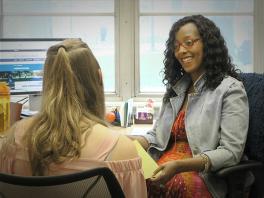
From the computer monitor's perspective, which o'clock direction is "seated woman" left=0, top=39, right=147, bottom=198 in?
The seated woman is roughly at 12 o'clock from the computer monitor.

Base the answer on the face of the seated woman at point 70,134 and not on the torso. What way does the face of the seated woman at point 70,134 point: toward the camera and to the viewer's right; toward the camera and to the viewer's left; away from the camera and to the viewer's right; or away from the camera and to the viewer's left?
away from the camera and to the viewer's right

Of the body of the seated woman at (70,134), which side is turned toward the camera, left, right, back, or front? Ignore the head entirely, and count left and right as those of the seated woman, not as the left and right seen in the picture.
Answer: back

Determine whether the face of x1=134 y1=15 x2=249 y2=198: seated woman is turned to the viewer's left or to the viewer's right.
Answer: to the viewer's left

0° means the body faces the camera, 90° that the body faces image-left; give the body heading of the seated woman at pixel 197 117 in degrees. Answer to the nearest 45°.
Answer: approximately 45°

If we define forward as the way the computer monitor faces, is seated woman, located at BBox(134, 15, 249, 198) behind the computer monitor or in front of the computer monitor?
in front

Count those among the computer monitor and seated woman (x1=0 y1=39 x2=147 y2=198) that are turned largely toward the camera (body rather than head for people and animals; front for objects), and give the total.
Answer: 1

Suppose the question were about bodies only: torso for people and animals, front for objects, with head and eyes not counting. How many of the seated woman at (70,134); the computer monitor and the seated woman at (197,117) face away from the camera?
1

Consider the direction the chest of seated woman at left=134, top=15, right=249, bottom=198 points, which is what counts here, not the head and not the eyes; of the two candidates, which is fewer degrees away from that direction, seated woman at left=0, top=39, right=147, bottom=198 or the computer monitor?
the seated woman

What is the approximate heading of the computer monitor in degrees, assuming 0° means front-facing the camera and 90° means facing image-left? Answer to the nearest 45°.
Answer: approximately 0°

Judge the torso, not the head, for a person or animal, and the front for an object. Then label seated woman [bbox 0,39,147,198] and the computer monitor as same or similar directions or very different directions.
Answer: very different directions
